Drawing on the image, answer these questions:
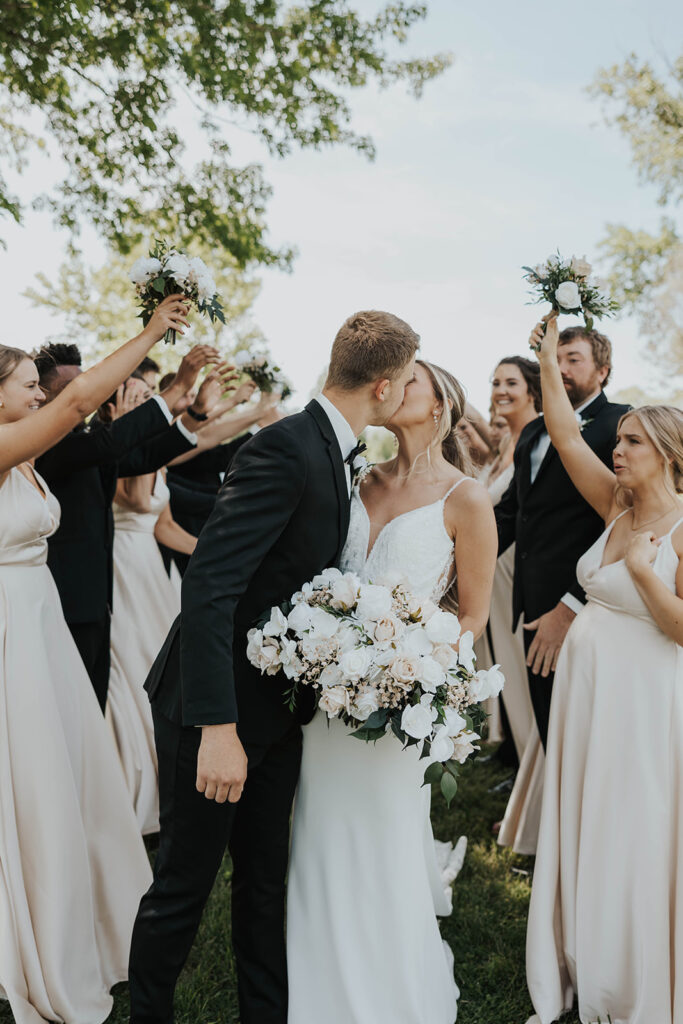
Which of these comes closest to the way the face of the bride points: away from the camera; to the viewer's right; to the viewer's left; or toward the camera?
to the viewer's left

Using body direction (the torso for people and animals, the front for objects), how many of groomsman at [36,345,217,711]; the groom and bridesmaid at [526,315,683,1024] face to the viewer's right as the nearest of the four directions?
2

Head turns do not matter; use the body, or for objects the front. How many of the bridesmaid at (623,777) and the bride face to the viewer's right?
0

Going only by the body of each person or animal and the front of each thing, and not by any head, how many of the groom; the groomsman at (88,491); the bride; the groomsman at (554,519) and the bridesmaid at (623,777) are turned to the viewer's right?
2

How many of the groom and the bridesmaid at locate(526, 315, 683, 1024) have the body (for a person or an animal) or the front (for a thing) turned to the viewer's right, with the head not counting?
1

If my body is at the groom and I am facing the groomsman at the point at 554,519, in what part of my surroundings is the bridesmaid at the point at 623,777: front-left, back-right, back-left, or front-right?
front-right

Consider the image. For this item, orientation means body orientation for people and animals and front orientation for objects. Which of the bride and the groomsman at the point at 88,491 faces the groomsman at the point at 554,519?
the groomsman at the point at 88,491

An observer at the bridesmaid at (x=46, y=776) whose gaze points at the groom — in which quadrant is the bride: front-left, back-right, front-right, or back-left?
front-left

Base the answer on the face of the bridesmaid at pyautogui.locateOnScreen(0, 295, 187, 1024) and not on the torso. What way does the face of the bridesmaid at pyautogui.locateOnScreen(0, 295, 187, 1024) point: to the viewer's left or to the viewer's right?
to the viewer's right

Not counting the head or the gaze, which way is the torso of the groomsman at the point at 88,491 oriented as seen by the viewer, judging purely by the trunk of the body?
to the viewer's right

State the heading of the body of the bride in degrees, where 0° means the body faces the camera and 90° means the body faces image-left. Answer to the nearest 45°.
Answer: approximately 45°

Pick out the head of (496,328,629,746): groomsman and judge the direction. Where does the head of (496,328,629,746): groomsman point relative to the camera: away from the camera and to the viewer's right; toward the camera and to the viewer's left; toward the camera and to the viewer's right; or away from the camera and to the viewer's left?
toward the camera and to the viewer's left

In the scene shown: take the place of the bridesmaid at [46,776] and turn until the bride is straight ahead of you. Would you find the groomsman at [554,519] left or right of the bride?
left

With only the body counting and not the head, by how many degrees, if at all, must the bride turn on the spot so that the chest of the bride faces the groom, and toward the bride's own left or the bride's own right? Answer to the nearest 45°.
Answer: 0° — they already face them

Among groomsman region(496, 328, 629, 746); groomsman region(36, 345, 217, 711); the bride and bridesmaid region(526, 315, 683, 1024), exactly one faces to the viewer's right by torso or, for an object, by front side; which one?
groomsman region(36, 345, 217, 711)

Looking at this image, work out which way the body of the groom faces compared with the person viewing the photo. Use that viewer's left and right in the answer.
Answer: facing to the right of the viewer

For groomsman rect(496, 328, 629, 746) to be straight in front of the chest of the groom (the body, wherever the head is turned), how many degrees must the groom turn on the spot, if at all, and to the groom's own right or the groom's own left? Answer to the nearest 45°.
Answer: approximately 45° to the groom's own left
